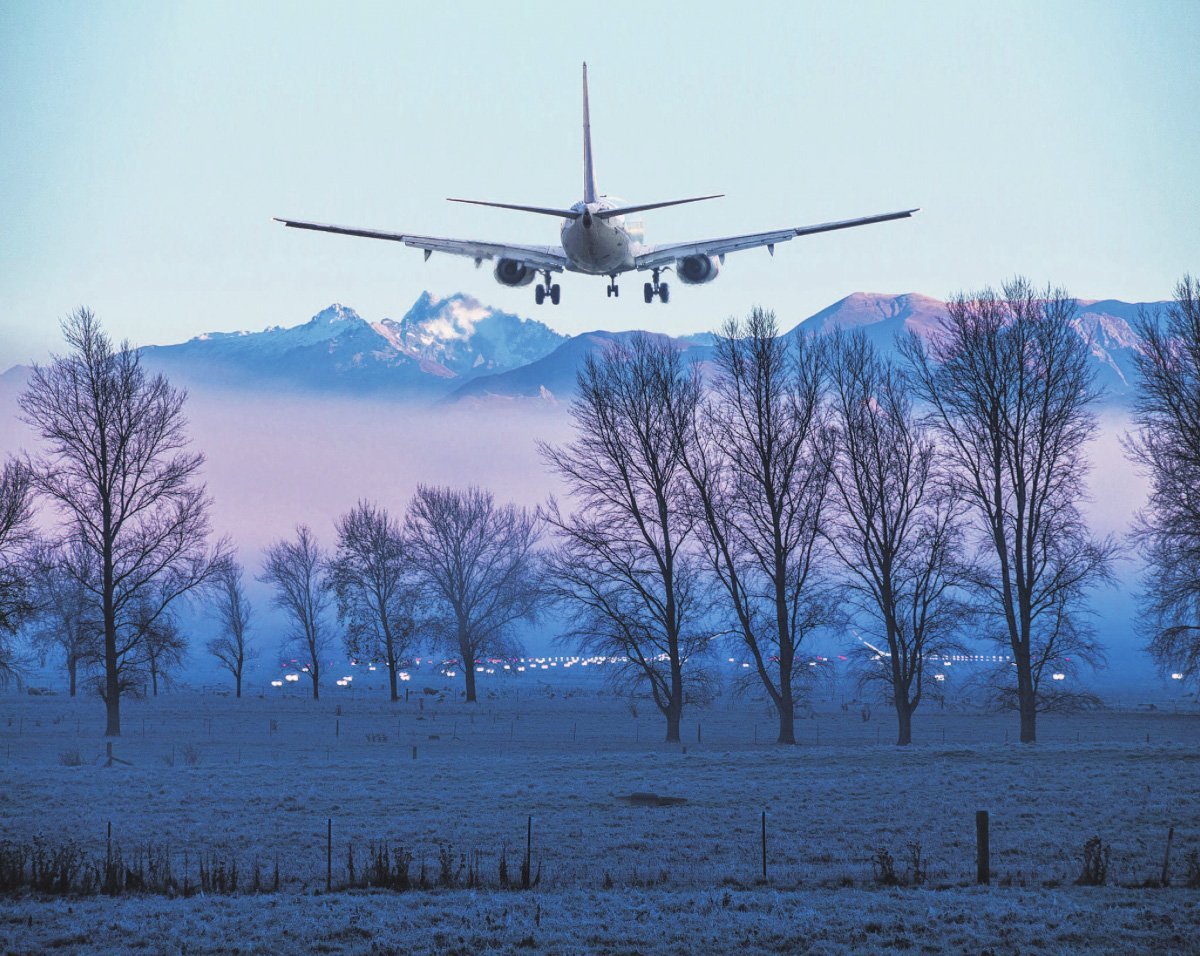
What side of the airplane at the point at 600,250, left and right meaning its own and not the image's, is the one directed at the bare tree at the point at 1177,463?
right

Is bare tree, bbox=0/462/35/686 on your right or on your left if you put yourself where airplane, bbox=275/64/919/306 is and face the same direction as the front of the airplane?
on your left

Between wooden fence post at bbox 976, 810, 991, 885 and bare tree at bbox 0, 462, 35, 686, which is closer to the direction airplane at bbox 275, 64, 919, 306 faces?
the bare tree

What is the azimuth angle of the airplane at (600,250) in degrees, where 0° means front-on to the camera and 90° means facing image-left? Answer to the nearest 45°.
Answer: approximately 180°

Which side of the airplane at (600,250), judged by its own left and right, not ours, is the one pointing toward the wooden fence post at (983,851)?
back

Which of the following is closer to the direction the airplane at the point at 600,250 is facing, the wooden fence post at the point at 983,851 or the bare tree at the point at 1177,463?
the bare tree
